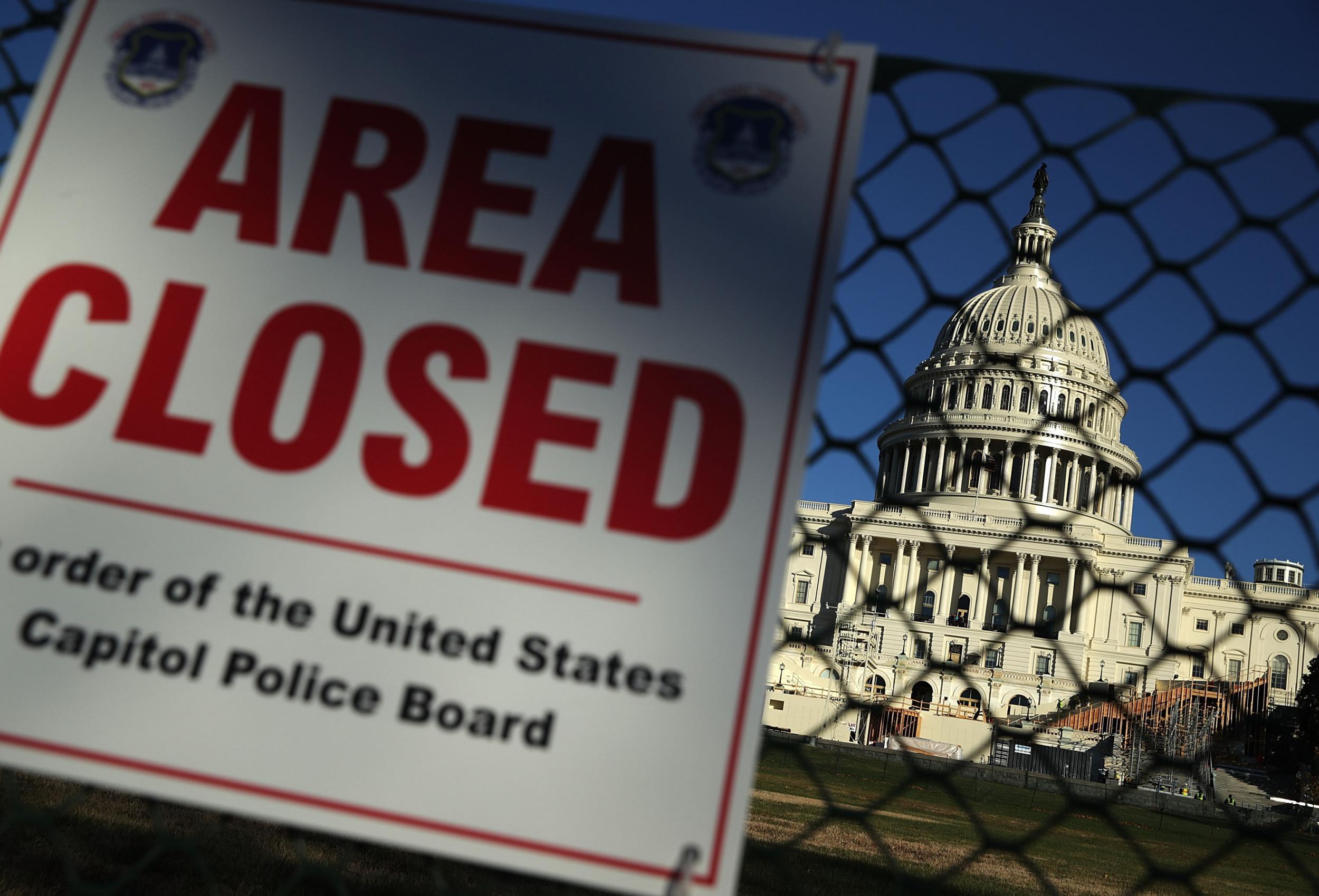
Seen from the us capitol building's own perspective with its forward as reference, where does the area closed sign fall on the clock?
The area closed sign is roughly at 12 o'clock from the us capitol building.

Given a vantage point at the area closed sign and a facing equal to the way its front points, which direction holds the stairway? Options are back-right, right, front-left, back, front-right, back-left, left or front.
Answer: back-left

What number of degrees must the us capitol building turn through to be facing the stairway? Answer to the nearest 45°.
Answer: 0° — it already faces it

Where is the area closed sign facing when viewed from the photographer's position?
facing the viewer

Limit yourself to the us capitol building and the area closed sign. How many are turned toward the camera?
2

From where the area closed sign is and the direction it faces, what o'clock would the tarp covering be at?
The tarp covering is roughly at 7 o'clock from the area closed sign.
